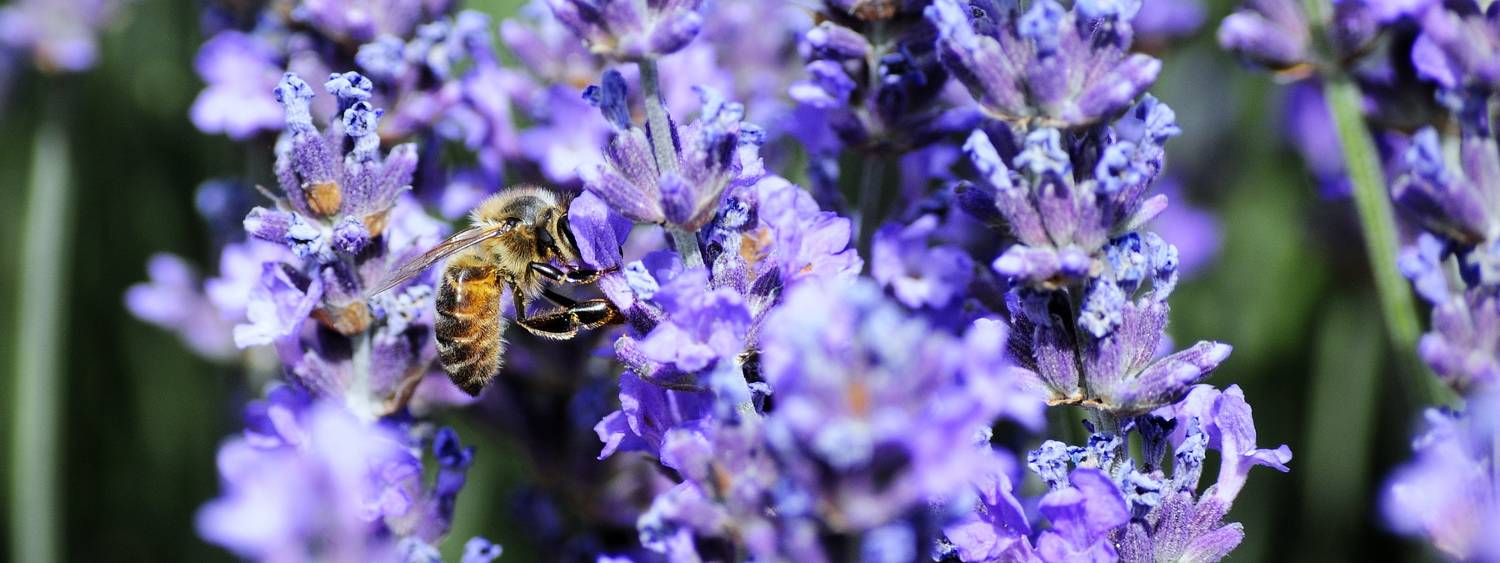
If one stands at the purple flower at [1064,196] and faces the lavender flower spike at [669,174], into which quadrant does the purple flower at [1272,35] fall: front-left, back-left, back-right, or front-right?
back-right

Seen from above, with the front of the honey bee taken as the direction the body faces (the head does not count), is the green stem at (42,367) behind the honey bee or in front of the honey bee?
behind

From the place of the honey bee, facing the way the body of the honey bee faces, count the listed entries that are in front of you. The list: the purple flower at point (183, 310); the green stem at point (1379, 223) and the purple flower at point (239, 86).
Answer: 1

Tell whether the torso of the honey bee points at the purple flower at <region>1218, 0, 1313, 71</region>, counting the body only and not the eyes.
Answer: yes

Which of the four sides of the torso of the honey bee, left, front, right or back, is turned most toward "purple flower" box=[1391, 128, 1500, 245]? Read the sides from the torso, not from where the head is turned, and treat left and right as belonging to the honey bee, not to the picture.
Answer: front

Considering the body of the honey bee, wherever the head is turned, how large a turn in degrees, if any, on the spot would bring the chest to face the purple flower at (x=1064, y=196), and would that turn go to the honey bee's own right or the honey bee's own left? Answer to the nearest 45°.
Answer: approximately 45° to the honey bee's own right

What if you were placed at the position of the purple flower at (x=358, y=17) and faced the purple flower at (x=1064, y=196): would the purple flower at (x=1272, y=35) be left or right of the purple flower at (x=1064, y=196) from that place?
left

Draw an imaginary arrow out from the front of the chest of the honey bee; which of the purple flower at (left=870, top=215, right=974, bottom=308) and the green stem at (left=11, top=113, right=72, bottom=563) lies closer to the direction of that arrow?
the purple flower

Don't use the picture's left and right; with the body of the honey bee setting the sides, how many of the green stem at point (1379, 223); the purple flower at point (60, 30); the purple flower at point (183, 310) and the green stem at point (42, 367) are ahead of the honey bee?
1

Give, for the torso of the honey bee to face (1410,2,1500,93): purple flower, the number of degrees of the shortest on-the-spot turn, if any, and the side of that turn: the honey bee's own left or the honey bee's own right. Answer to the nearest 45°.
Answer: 0° — it already faces it

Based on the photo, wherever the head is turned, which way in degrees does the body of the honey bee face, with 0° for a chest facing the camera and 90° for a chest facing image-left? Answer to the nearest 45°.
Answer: approximately 270°

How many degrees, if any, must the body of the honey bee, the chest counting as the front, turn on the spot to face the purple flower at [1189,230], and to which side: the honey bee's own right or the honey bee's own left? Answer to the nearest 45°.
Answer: approximately 45° to the honey bee's own left

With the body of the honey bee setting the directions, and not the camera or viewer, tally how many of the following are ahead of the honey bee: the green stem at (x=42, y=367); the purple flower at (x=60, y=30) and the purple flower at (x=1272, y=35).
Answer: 1
